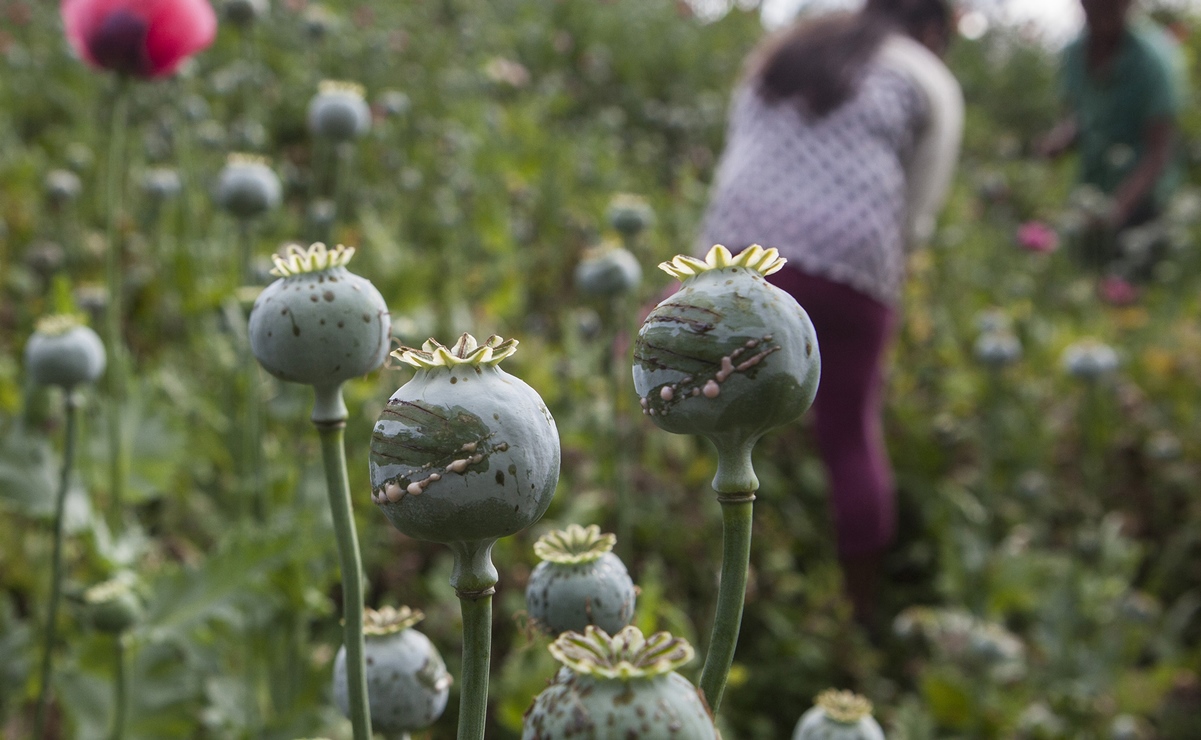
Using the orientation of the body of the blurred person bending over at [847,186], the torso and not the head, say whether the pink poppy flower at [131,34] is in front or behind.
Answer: behind

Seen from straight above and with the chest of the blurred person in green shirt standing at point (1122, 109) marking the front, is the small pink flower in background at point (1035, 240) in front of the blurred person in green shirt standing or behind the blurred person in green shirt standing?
in front

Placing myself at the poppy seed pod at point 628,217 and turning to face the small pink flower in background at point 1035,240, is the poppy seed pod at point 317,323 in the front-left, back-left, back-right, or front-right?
back-right

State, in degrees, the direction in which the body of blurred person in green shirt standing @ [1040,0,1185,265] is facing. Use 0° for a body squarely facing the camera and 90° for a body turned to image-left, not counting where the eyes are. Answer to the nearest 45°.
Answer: approximately 45°

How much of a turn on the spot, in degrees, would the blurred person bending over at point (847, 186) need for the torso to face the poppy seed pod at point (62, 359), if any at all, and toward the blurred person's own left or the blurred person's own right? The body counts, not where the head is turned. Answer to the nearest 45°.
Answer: approximately 180°

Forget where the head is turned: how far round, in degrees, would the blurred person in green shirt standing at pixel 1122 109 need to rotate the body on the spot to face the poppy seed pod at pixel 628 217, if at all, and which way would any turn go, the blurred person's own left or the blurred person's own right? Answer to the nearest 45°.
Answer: approximately 45° to the blurred person's own left

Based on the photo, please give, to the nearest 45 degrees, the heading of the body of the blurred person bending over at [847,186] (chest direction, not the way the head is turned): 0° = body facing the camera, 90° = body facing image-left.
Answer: approximately 225°

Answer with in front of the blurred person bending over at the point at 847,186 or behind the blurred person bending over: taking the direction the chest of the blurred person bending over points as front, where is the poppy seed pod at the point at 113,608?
behind

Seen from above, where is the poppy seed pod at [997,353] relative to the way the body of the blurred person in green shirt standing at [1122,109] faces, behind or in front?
in front

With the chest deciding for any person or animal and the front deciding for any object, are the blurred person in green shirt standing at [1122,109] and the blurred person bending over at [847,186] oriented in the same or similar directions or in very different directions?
very different directions
